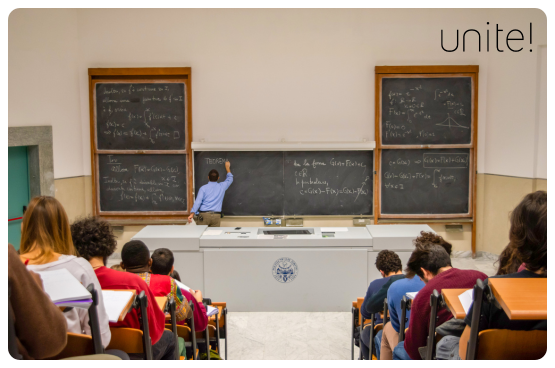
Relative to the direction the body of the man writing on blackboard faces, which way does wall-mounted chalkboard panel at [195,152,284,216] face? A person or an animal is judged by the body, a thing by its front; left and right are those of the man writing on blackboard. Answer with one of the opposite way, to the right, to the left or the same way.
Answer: the opposite way

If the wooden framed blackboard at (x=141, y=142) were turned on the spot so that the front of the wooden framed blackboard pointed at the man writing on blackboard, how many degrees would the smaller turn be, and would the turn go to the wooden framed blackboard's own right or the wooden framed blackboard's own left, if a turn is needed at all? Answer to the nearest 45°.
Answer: approximately 45° to the wooden framed blackboard's own left

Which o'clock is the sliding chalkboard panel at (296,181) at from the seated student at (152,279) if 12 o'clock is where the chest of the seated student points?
The sliding chalkboard panel is roughly at 1 o'clock from the seated student.

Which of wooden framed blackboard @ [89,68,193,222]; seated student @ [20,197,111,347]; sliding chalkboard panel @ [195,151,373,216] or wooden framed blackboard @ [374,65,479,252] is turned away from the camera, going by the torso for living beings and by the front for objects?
the seated student

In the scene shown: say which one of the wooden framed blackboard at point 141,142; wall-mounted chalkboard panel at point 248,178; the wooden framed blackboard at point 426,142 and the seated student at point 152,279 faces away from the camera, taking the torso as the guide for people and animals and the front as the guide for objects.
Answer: the seated student

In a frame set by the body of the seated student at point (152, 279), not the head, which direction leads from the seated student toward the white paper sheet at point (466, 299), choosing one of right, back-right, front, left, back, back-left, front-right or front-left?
back-right

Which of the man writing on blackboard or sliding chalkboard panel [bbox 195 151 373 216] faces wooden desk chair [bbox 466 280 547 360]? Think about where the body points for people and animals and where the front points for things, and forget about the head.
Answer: the sliding chalkboard panel

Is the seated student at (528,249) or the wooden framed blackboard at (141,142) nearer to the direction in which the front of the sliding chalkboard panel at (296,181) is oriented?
the seated student

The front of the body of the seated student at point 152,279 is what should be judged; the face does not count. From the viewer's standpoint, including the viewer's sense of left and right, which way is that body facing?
facing away from the viewer

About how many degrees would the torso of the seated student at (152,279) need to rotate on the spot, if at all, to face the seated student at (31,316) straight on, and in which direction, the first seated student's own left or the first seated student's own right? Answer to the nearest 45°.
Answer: approximately 180°

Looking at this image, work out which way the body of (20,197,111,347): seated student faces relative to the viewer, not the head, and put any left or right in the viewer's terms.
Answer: facing away from the viewer

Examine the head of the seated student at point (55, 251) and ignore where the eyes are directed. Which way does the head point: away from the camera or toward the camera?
away from the camera

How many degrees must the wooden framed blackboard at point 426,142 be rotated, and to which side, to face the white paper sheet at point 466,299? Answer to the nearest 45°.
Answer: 0° — it already faces it

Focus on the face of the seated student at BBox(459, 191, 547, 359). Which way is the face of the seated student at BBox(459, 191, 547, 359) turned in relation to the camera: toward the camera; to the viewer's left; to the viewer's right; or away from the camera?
away from the camera

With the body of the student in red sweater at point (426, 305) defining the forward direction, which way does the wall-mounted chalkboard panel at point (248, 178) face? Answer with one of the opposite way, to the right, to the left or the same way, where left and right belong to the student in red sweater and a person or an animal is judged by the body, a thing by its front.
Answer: the opposite way

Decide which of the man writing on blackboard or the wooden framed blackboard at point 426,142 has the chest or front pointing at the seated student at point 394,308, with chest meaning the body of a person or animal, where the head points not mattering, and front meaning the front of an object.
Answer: the wooden framed blackboard
